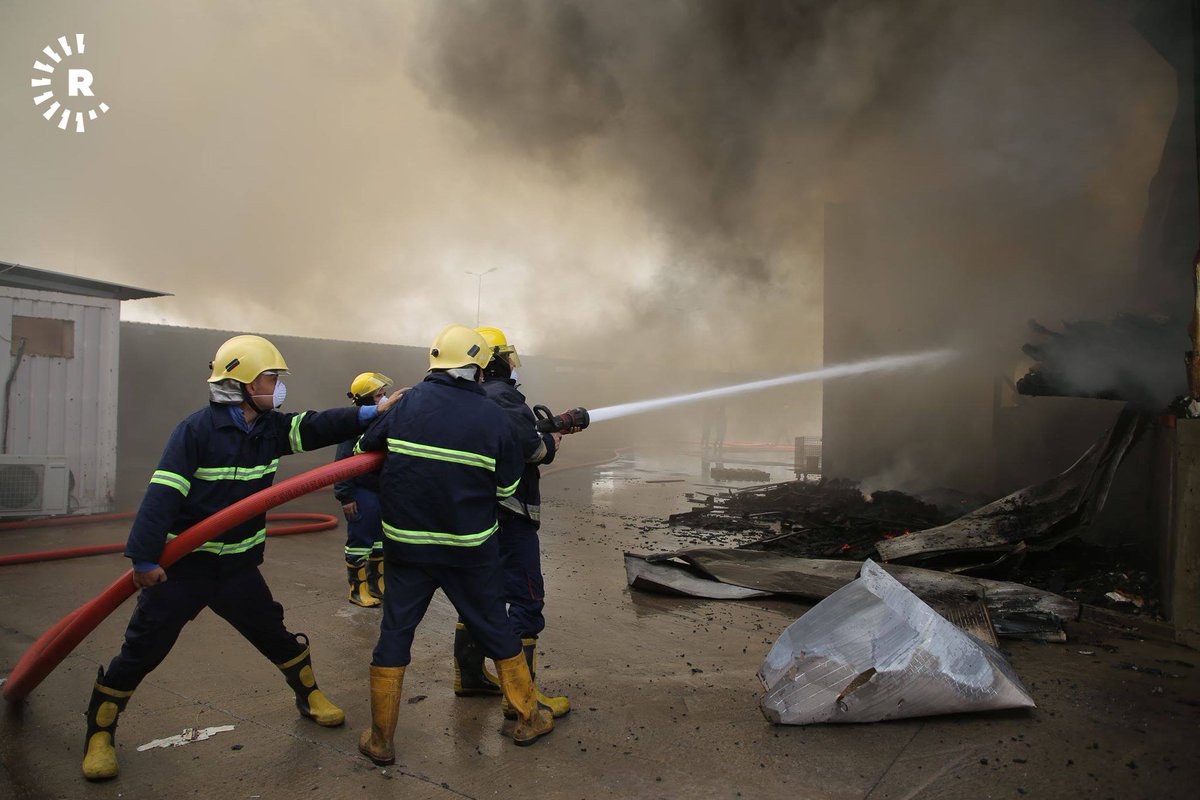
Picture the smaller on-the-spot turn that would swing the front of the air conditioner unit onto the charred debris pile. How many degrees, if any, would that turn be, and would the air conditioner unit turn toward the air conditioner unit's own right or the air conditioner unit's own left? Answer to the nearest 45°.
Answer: approximately 45° to the air conditioner unit's own left

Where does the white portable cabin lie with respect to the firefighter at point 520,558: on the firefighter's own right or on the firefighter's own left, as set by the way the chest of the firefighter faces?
on the firefighter's own left

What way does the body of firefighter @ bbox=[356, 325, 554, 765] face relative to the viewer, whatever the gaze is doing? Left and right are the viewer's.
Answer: facing away from the viewer and to the right of the viewer

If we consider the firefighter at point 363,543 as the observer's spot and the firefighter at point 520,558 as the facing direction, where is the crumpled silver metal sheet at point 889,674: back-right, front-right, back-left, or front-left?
front-left

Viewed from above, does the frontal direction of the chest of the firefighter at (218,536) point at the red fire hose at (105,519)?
no

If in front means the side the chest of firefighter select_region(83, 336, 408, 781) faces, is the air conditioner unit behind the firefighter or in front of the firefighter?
behind

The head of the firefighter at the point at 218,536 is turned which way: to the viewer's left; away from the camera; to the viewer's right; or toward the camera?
to the viewer's right

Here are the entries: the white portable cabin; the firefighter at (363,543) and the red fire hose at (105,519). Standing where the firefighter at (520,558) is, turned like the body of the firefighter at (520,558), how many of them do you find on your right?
0

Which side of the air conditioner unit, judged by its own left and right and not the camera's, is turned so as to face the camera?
front

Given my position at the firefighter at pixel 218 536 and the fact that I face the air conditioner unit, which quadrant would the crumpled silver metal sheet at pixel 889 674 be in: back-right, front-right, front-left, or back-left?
back-right

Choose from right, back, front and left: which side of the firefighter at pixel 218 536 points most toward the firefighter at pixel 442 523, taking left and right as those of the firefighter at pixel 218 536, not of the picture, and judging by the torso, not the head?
front

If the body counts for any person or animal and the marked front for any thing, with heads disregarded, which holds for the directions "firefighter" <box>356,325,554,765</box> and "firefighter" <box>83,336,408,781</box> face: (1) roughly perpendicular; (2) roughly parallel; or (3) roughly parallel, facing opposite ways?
roughly perpendicular

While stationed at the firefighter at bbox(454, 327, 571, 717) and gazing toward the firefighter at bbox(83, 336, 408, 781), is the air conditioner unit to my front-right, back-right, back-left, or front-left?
front-right

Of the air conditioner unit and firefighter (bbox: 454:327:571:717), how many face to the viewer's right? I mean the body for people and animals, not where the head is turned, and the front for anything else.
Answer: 1

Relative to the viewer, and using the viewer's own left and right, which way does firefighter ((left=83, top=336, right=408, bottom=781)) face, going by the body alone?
facing the viewer and to the right of the viewer

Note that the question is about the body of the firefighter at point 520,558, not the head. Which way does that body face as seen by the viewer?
to the viewer's right
